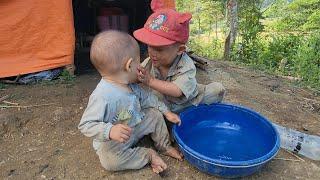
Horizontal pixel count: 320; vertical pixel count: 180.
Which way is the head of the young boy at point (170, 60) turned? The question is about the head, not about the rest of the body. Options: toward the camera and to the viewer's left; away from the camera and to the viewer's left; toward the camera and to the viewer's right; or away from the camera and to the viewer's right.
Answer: toward the camera and to the viewer's left

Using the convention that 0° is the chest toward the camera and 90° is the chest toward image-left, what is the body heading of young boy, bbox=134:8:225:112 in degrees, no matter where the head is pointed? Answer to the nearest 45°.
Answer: approximately 45°

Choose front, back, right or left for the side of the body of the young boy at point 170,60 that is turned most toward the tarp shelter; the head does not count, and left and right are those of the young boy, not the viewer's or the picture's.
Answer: right

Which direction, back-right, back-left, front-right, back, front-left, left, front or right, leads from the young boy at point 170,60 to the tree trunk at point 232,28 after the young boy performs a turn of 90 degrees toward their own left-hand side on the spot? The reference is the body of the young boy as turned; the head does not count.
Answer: back-left

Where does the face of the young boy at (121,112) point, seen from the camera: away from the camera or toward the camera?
away from the camera
